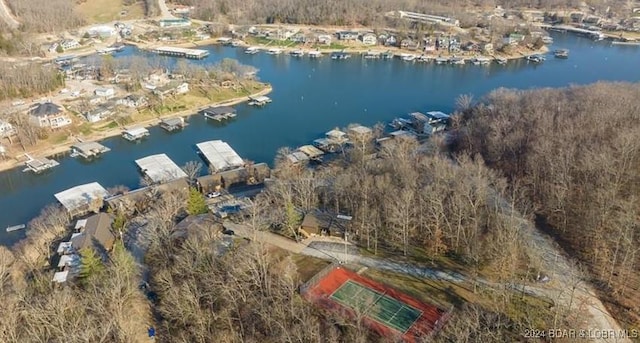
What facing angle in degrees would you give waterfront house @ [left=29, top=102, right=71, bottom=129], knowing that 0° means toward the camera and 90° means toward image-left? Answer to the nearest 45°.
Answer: approximately 315°

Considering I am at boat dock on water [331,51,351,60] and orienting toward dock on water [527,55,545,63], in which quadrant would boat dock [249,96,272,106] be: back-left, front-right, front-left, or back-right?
back-right

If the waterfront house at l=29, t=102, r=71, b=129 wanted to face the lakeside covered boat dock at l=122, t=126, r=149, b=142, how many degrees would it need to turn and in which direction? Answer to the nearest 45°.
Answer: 0° — it already faces it

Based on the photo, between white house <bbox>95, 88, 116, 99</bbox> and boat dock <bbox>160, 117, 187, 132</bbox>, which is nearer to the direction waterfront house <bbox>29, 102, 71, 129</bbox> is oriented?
the boat dock

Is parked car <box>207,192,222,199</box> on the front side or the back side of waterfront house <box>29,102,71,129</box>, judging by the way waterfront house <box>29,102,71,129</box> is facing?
on the front side

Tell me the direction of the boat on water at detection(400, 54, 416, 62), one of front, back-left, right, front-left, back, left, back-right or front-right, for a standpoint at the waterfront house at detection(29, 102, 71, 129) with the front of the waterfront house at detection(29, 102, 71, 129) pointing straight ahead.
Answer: front-left

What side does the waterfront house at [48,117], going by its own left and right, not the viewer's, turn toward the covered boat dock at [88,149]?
front
